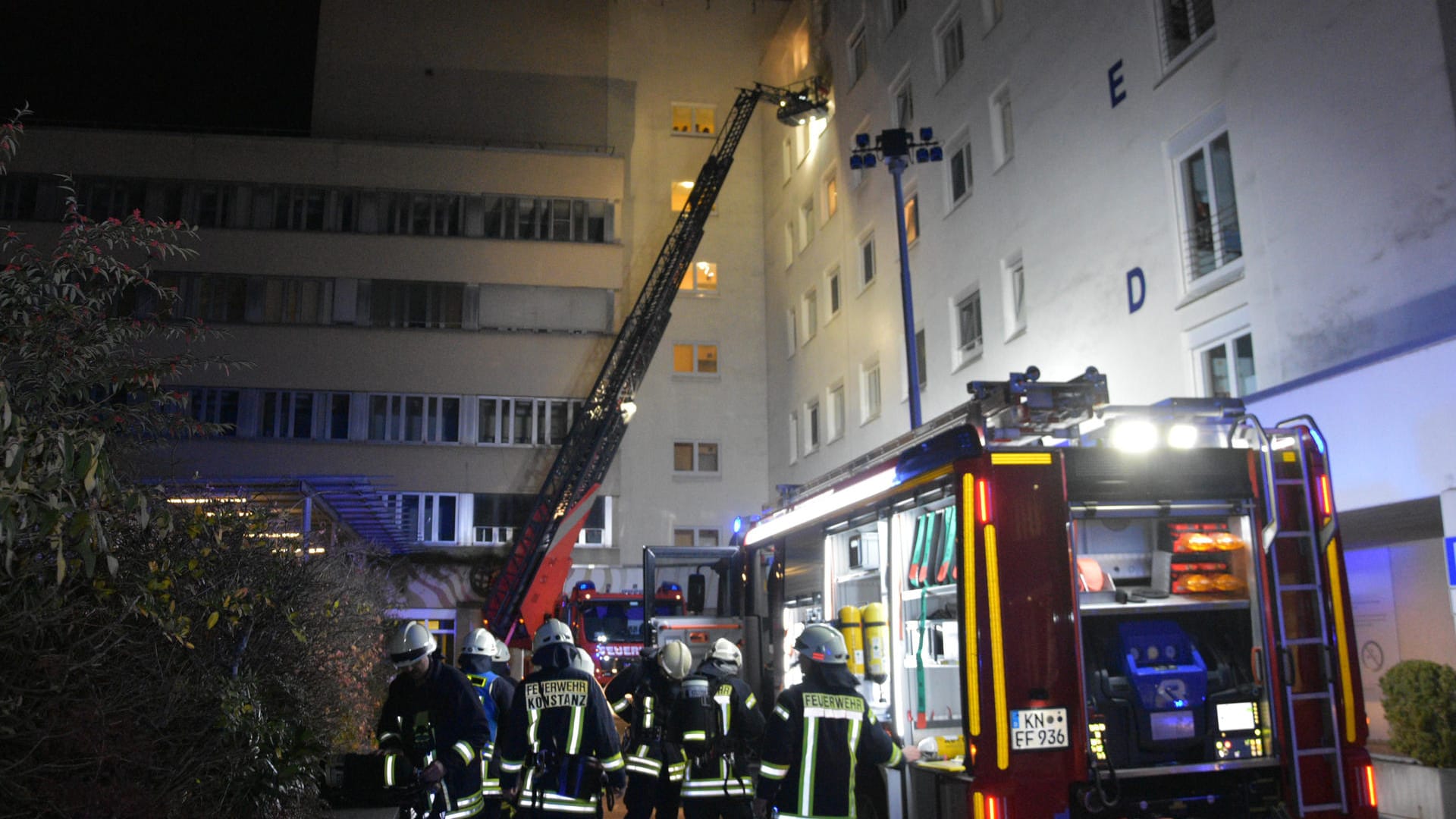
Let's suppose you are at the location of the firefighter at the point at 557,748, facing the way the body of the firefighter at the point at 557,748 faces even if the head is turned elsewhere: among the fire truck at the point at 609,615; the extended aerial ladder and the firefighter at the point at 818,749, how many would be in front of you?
2

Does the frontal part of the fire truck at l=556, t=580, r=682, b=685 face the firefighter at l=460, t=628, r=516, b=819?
yes

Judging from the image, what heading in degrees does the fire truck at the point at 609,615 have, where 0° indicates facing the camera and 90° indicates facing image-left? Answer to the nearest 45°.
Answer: approximately 0°

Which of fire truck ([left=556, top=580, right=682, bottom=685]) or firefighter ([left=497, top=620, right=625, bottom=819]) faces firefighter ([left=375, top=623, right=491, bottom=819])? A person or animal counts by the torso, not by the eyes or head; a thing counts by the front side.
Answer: the fire truck

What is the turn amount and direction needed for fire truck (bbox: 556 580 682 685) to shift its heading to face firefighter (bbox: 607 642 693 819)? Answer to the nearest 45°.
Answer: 0° — it already faces them

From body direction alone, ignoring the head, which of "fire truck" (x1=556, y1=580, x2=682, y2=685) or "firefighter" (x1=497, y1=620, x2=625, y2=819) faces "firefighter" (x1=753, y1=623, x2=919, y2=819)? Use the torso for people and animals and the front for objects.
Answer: the fire truck

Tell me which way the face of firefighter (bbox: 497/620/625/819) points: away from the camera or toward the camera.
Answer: away from the camera

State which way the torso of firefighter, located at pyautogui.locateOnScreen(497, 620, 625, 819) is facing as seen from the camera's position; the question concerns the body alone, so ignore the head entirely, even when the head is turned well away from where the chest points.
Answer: away from the camera

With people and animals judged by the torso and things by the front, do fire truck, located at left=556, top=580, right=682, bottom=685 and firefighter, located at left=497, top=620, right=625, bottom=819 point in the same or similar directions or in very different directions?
very different directions

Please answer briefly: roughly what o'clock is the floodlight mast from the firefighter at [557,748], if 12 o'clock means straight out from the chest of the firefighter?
The floodlight mast is roughly at 1 o'clock from the firefighter.

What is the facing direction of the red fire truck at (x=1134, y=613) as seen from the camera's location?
facing away from the viewer and to the left of the viewer
